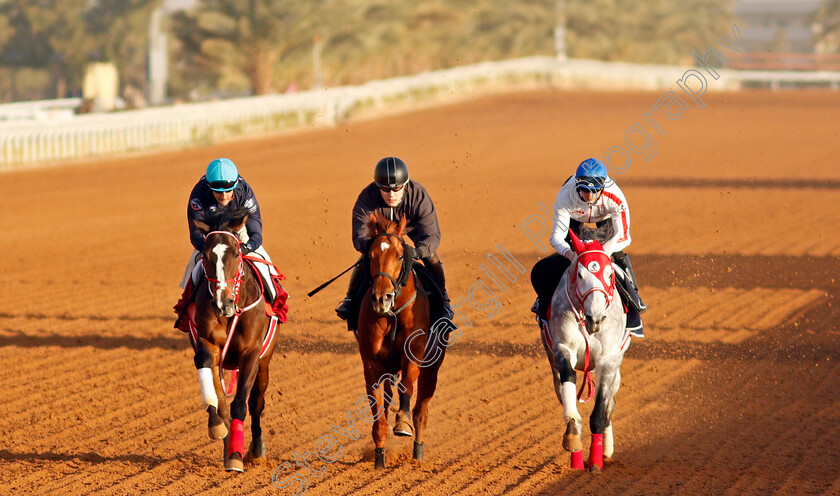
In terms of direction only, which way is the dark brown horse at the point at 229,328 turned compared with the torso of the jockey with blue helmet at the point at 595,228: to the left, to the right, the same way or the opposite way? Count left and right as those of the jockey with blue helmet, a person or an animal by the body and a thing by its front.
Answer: the same way

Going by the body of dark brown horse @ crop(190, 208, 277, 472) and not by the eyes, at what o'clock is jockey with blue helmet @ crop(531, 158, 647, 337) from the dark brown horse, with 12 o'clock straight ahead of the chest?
The jockey with blue helmet is roughly at 9 o'clock from the dark brown horse.

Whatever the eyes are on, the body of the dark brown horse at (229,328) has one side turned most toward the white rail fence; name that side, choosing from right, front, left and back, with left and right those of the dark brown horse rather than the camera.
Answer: back

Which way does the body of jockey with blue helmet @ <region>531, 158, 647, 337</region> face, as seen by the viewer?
toward the camera

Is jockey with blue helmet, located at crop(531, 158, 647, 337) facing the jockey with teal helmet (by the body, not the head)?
no

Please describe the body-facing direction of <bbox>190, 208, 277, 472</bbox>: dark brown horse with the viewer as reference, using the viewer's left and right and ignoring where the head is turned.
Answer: facing the viewer

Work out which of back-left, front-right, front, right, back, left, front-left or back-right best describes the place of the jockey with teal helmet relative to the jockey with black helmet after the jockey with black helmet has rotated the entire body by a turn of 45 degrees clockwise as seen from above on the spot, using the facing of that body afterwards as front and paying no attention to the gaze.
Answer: front-right

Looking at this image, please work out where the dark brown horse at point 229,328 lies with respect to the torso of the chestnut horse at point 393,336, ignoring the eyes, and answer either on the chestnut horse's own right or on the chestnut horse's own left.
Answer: on the chestnut horse's own right

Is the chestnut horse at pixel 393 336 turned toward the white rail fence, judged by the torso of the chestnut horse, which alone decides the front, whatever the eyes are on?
no

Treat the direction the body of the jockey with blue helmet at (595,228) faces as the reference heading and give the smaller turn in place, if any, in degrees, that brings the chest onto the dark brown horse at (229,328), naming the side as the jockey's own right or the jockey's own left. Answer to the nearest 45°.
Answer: approximately 90° to the jockey's own right

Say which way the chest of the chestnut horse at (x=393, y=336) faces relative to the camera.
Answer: toward the camera

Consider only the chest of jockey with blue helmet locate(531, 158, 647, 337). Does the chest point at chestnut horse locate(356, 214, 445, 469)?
no

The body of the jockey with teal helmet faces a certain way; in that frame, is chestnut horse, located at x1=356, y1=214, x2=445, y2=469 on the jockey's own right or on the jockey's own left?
on the jockey's own left

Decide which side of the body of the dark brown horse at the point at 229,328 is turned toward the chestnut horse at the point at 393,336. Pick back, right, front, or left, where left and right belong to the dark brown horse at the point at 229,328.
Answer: left
